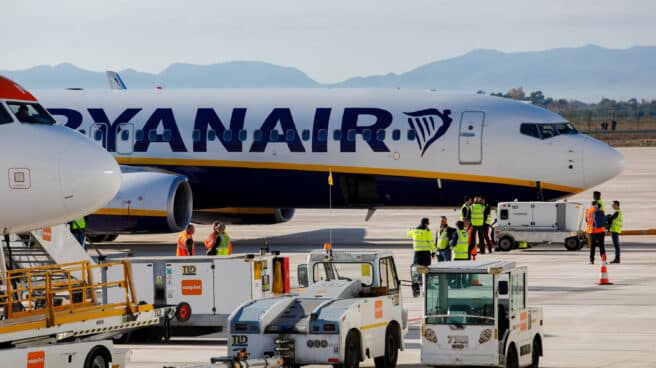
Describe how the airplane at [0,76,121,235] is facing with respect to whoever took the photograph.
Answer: facing to the right of the viewer

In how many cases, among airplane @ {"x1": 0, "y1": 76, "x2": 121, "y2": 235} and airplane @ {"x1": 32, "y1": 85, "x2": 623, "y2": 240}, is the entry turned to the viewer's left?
0

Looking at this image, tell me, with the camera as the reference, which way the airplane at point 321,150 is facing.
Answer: facing to the right of the viewer

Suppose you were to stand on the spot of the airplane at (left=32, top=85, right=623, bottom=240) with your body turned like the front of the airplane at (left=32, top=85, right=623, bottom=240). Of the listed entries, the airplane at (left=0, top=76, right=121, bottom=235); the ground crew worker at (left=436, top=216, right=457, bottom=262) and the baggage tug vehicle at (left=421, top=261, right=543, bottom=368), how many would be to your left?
0
